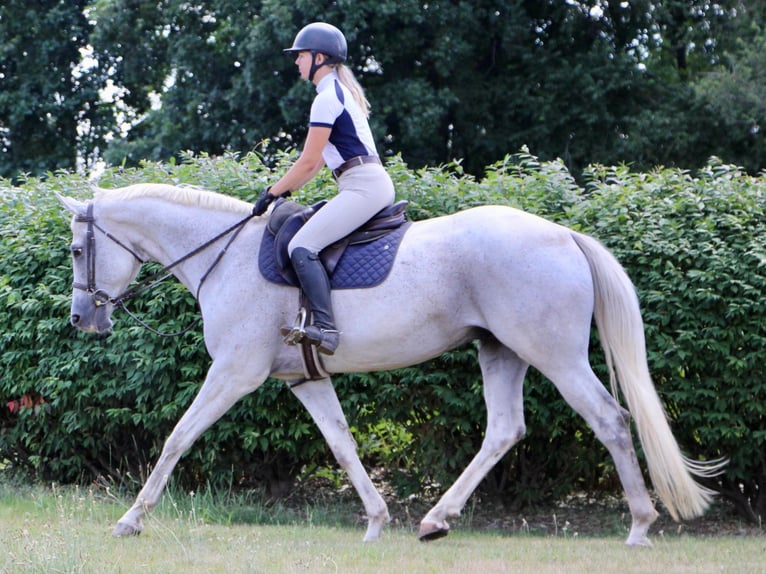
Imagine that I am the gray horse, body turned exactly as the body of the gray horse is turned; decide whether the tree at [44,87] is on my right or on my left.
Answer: on my right

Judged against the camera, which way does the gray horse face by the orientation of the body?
to the viewer's left

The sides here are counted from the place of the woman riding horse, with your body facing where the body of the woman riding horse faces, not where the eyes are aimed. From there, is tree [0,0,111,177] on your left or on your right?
on your right

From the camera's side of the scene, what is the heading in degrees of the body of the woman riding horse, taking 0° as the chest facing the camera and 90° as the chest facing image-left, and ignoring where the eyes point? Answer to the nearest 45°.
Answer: approximately 90°

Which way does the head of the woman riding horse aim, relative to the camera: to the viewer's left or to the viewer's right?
to the viewer's left
